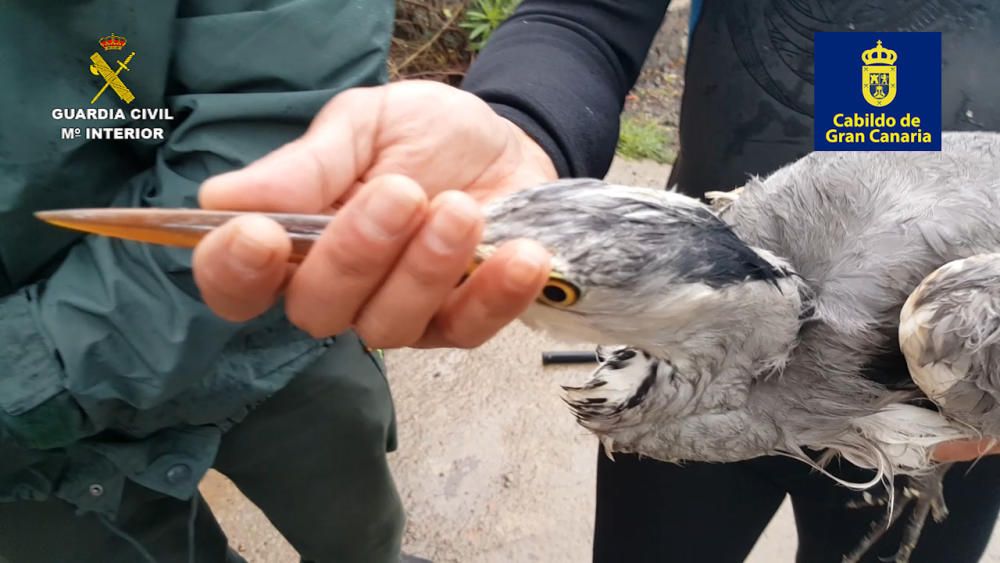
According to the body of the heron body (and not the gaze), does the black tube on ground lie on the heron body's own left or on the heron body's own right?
on the heron body's own right

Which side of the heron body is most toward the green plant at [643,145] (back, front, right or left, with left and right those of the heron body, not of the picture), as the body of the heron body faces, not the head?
right

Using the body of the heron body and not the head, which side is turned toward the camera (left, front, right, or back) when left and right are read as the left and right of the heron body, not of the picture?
left
